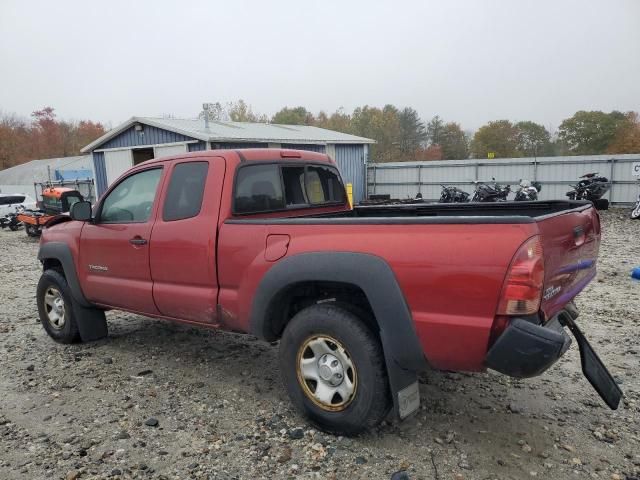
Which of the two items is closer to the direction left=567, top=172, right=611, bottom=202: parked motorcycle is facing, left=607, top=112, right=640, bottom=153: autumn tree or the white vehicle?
the white vehicle

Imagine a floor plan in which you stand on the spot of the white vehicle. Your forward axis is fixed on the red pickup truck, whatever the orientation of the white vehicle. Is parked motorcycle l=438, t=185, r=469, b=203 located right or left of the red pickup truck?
left

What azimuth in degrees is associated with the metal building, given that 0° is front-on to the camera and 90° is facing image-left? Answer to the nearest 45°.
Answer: approximately 45°

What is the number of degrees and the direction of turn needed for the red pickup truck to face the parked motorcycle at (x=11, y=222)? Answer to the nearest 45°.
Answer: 0° — it already faces it

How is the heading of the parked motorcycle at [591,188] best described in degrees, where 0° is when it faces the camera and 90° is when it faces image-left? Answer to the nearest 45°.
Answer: approximately 45°

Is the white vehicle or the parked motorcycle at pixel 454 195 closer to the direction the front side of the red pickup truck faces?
the white vehicle

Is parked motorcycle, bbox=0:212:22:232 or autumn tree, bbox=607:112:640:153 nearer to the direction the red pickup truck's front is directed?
the parked motorcycle

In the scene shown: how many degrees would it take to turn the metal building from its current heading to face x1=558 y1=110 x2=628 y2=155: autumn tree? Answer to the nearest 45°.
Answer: approximately 180°

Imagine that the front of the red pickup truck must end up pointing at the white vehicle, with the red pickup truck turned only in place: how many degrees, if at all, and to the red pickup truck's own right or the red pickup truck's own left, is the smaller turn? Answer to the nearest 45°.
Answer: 0° — it already faces it

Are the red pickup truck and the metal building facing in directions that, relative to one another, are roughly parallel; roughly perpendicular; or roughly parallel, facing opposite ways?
roughly perpendicular

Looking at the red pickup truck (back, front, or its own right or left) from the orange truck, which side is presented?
front

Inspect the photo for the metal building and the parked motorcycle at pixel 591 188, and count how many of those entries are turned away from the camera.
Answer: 0

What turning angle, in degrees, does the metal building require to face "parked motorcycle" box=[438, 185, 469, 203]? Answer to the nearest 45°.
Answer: approximately 135° to its left

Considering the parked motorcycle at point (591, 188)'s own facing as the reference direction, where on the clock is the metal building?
The metal building is roughly at 1 o'clock from the parked motorcycle.

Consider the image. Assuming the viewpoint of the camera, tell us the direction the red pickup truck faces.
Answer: facing away from the viewer and to the left of the viewer

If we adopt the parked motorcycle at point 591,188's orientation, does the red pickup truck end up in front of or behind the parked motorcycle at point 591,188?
in front
